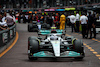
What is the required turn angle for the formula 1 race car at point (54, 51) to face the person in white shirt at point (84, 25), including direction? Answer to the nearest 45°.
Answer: approximately 180°

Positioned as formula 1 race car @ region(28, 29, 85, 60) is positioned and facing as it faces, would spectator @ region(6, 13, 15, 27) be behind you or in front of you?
behind

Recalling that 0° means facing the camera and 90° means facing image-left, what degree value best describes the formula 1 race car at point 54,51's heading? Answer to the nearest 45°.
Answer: approximately 0°
